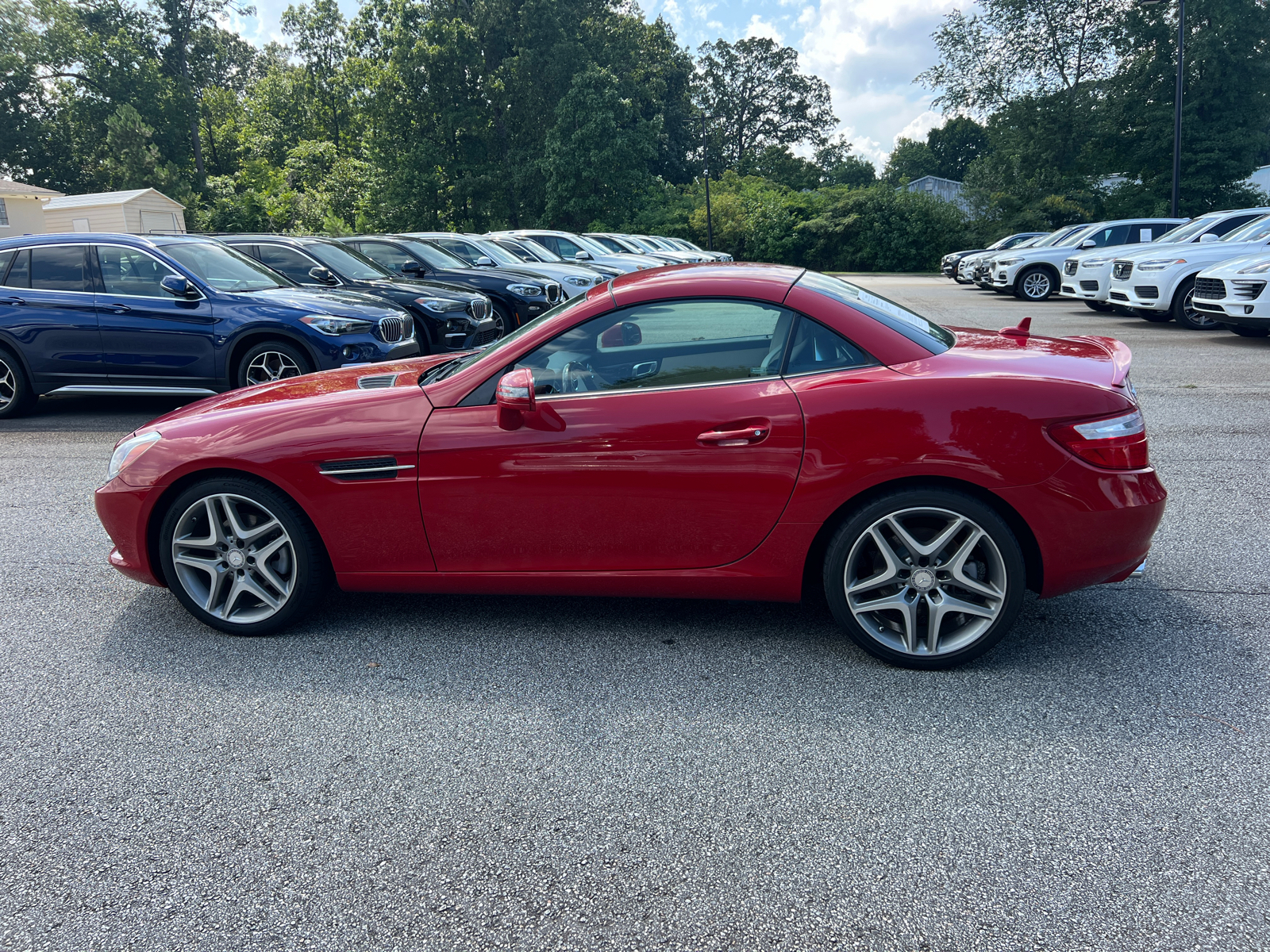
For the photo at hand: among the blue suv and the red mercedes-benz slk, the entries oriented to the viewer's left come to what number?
1

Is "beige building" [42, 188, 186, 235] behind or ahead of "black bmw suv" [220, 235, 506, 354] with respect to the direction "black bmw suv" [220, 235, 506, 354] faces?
behind

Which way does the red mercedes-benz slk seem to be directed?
to the viewer's left

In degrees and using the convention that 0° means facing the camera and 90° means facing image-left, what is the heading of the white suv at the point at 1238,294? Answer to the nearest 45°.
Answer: approximately 45°

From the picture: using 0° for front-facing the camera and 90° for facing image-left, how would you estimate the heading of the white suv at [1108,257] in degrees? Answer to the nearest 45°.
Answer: approximately 45°

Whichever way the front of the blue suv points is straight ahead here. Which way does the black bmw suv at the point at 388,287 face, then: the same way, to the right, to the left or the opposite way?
the same way

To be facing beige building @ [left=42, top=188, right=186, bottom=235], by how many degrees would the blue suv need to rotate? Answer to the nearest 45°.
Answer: approximately 135° to its left

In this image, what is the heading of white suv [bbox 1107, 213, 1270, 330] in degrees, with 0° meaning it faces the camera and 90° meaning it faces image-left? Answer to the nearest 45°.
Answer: approximately 45°

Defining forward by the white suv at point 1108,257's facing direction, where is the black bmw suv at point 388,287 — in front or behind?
in front

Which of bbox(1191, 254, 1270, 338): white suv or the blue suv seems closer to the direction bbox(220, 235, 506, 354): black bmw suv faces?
the white suv

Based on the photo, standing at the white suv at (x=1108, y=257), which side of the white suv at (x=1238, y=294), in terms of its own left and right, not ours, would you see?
right

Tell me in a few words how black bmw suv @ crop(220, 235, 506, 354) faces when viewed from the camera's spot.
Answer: facing the viewer and to the right of the viewer

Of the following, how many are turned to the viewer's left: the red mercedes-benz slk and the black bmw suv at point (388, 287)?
1

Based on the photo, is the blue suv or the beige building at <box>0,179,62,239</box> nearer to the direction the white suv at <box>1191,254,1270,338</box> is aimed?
the blue suv

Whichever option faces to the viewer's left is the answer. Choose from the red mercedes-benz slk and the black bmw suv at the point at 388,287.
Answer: the red mercedes-benz slk
